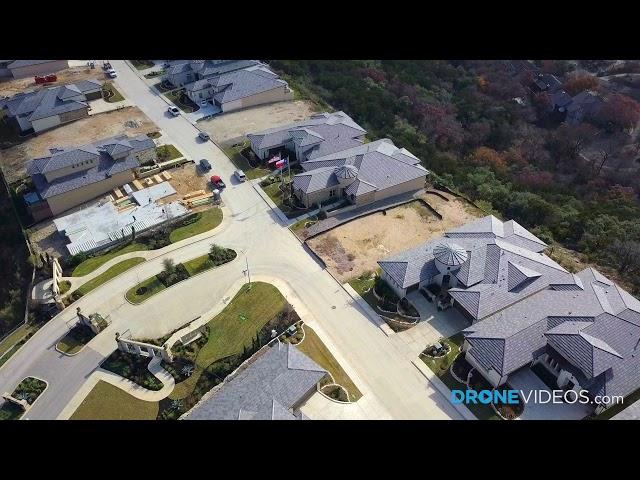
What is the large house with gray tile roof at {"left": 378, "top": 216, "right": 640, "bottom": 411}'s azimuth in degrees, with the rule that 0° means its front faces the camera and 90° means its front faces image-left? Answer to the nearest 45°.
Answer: approximately 45°

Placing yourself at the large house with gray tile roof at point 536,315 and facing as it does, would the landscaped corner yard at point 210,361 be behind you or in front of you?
in front
